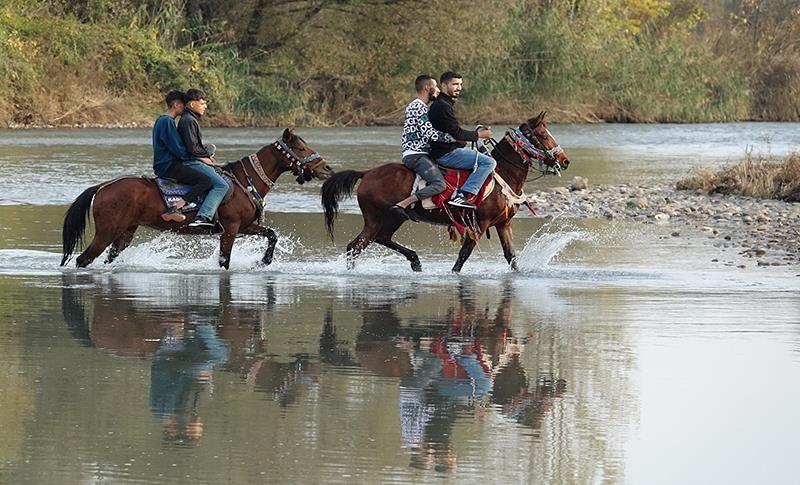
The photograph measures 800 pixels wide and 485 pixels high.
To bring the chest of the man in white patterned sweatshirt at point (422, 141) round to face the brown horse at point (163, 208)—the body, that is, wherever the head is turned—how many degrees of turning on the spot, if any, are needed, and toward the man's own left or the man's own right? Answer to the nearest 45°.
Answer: approximately 180°

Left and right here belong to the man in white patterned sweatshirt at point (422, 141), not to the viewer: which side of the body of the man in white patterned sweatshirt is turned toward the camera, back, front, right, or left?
right

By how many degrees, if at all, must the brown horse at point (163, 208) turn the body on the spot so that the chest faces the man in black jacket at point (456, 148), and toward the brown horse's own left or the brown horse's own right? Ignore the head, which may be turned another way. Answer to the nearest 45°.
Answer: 0° — it already faces them

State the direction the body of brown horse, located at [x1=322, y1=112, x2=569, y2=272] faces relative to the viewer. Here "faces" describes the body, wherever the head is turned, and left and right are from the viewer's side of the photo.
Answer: facing to the right of the viewer

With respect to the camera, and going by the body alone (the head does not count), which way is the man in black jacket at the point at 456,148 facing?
to the viewer's right

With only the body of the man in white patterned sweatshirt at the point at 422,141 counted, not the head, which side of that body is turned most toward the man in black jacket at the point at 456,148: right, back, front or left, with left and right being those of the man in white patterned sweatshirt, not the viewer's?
front

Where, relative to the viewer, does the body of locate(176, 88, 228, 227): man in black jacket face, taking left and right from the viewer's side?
facing to the right of the viewer

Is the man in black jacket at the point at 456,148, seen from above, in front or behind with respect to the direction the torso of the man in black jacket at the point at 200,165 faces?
in front

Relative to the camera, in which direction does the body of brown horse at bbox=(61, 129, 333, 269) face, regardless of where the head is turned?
to the viewer's right

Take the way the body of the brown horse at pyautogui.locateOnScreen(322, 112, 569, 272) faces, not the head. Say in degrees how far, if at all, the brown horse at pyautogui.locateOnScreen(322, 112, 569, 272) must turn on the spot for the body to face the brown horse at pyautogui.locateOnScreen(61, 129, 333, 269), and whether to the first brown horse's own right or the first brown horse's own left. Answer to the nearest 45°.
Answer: approximately 180°

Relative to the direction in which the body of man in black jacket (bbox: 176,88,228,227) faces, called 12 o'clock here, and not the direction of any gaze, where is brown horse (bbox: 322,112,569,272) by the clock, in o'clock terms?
The brown horse is roughly at 12 o'clock from the man in black jacket.

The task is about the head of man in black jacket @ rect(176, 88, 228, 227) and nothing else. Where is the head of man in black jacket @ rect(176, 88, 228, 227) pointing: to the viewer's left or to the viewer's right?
to the viewer's right

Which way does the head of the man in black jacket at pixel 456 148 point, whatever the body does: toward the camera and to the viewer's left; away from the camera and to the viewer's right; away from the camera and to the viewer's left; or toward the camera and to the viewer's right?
toward the camera and to the viewer's right
